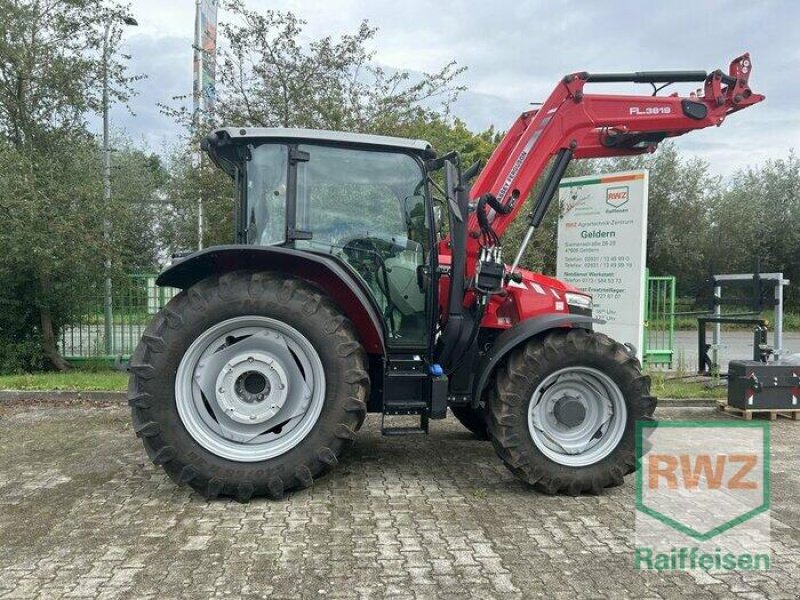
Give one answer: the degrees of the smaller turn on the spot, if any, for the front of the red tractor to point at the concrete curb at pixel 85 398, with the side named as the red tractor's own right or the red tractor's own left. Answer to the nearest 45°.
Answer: approximately 135° to the red tractor's own left

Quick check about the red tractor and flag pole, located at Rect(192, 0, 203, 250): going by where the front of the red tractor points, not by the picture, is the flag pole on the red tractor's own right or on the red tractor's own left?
on the red tractor's own left

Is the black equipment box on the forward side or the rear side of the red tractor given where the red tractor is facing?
on the forward side

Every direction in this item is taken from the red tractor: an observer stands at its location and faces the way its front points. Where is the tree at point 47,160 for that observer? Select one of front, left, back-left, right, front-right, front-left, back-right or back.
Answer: back-left

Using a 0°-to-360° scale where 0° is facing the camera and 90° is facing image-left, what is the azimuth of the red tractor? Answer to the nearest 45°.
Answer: approximately 270°

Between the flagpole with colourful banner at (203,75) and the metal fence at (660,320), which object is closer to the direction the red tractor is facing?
the metal fence

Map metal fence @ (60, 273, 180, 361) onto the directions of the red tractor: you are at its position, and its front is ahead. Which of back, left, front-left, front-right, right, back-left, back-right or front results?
back-left

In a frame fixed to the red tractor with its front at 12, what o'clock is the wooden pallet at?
The wooden pallet is roughly at 11 o'clock from the red tractor.

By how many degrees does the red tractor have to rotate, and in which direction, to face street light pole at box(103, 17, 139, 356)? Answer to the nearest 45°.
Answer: approximately 135° to its left

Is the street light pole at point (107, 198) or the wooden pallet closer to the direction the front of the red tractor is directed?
the wooden pallet

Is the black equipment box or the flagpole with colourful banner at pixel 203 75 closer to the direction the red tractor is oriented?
the black equipment box
